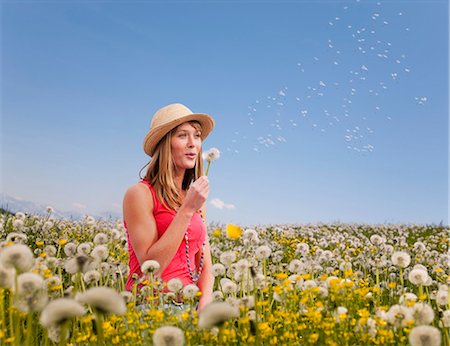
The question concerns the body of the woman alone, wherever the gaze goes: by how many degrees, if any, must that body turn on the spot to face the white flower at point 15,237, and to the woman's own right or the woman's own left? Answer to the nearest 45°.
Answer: approximately 135° to the woman's own right

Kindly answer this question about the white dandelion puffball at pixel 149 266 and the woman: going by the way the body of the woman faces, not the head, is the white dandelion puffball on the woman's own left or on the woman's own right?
on the woman's own right

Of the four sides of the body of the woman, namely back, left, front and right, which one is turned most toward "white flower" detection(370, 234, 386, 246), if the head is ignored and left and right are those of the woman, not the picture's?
left

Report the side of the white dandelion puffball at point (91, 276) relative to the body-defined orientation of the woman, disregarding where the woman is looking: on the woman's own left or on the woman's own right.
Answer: on the woman's own right

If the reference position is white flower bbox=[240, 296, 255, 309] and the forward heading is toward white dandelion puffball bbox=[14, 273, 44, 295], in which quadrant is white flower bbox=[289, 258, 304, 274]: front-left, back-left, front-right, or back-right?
back-right

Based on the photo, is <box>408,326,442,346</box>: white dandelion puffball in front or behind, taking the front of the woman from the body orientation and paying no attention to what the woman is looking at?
in front

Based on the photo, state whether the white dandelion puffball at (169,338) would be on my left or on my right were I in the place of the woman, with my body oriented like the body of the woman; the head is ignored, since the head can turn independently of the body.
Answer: on my right

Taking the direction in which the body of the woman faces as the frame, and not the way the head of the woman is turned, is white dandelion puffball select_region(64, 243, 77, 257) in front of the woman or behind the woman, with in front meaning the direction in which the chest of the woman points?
behind

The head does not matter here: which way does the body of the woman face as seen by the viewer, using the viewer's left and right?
facing the viewer and to the right of the viewer

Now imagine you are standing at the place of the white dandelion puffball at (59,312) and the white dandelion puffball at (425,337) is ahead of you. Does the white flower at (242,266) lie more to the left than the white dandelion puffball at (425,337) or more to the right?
left
